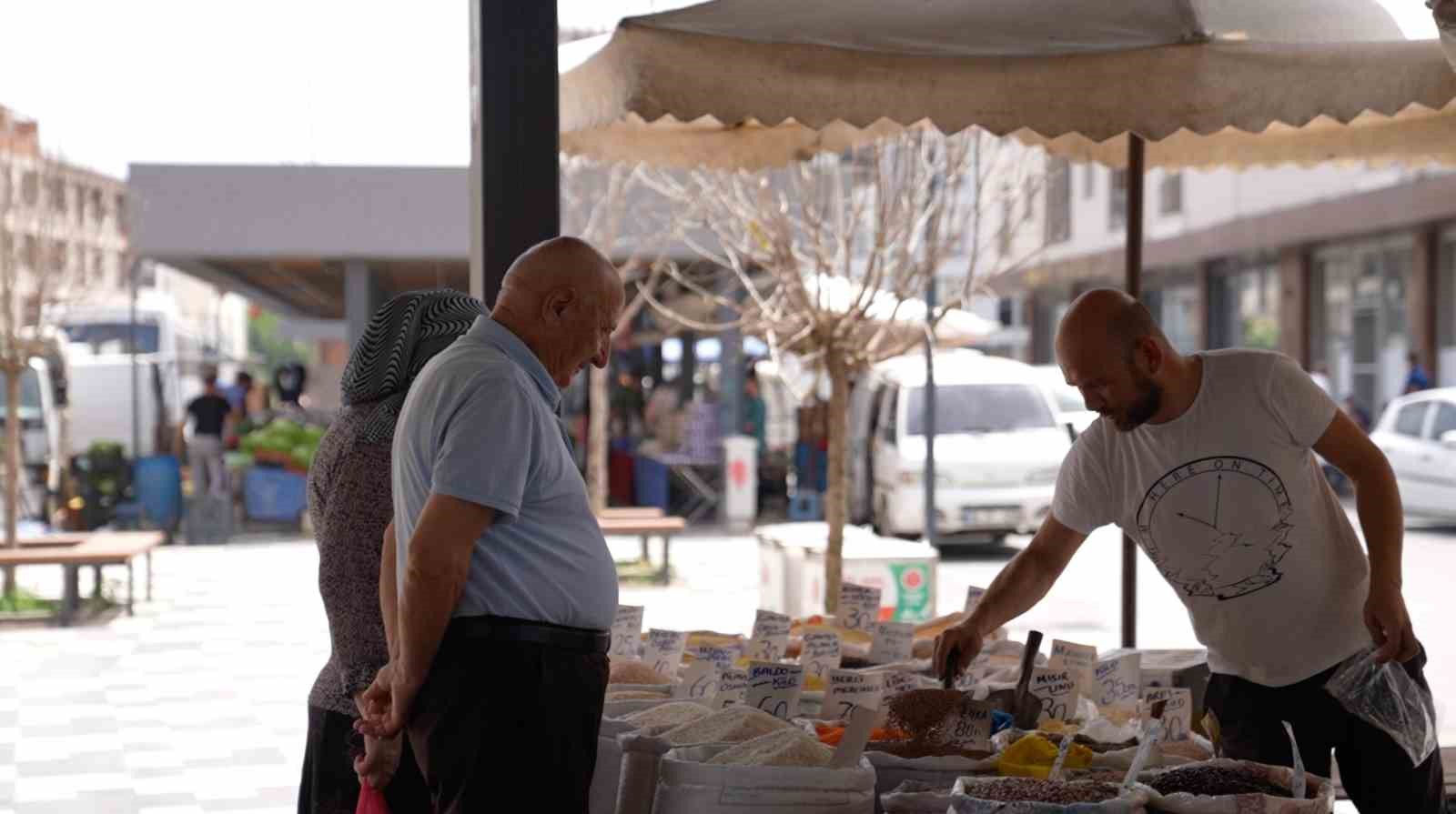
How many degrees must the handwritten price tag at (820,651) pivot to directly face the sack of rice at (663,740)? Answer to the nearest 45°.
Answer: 0° — it already faces it

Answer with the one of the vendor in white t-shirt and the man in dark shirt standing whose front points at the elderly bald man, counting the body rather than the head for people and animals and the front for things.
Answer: the vendor in white t-shirt

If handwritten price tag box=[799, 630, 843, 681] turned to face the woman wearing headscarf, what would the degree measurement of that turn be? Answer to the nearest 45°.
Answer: approximately 45° to its right

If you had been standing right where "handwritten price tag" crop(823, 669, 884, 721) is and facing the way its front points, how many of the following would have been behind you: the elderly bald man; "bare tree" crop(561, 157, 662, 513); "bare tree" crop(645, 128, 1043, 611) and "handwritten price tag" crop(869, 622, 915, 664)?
3

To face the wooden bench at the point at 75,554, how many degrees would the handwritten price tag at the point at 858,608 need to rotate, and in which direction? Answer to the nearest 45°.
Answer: approximately 135° to its right

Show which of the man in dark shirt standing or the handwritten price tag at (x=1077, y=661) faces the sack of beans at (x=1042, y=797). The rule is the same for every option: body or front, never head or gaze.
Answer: the handwritten price tag

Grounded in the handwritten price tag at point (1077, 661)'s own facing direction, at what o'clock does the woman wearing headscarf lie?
The woman wearing headscarf is roughly at 2 o'clock from the handwritten price tag.

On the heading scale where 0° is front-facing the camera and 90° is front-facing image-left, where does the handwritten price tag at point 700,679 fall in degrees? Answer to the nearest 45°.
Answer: approximately 0°

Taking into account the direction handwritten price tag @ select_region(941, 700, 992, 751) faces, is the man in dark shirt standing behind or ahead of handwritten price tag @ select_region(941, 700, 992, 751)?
behind

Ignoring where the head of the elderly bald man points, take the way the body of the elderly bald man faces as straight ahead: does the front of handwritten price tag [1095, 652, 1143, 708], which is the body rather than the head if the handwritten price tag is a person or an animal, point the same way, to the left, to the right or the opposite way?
to the right
